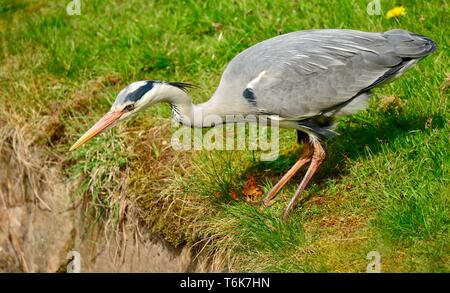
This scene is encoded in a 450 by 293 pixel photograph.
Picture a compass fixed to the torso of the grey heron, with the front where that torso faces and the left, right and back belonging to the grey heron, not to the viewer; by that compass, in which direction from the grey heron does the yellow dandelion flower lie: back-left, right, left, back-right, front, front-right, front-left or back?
back-right

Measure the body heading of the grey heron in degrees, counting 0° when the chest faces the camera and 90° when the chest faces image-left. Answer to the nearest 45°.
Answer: approximately 90°
